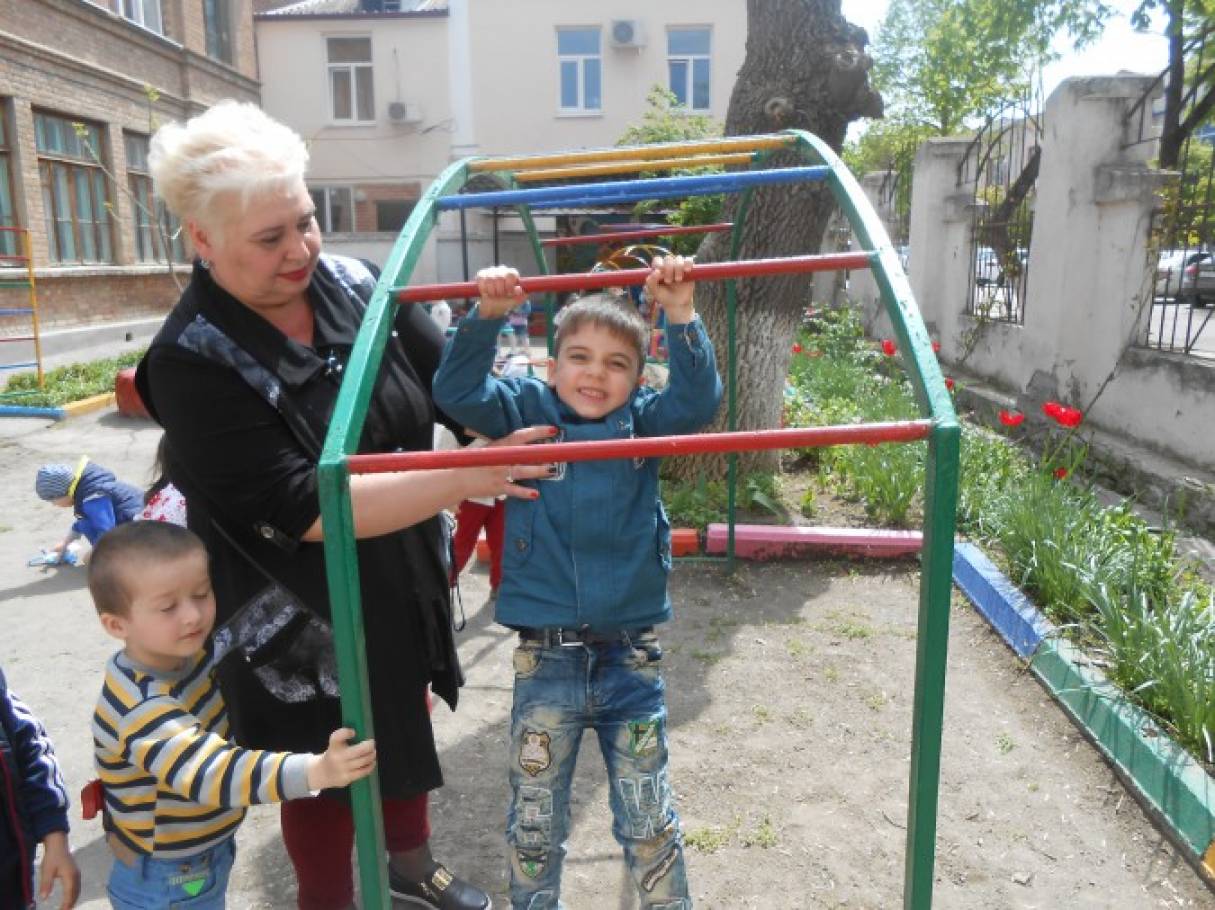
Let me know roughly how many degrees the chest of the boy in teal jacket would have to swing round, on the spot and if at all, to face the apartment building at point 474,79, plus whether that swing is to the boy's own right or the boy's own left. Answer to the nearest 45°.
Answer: approximately 180°

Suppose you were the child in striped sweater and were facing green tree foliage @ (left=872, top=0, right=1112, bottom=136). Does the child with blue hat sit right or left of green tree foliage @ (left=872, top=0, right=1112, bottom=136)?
left

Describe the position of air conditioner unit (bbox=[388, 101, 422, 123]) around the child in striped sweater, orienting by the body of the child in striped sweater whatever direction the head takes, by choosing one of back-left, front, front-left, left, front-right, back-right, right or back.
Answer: back-left

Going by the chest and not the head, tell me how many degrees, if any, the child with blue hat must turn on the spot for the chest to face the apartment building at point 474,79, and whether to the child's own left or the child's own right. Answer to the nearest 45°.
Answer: approximately 135° to the child's own right

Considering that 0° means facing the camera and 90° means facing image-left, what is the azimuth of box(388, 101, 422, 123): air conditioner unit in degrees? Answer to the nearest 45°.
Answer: approximately 0°

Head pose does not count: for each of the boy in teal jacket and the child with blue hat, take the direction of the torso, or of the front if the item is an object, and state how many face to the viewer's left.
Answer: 1

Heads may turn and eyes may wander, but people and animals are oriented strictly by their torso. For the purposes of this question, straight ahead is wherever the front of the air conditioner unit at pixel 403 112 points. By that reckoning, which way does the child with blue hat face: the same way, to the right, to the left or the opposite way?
to the right

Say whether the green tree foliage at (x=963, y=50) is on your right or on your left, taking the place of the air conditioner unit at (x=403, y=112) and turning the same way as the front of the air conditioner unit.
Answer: on your left

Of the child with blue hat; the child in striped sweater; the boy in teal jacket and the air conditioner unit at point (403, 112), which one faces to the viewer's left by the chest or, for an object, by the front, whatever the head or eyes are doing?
the child with blue hat

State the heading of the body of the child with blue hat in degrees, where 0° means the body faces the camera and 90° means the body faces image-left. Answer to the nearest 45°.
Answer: approximately 90°
